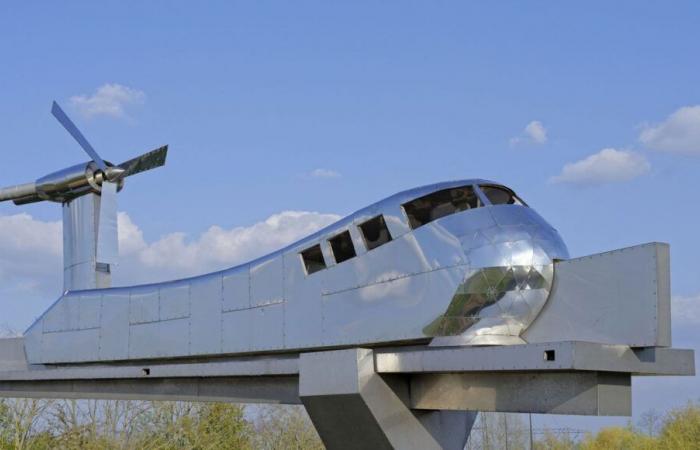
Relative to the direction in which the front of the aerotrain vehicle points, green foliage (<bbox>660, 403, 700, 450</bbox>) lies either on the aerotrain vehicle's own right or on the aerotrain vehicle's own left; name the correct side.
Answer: on the aerotrain vehicle's own left

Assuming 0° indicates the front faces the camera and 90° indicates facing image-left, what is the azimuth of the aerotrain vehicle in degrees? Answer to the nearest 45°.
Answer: approximately 315°
